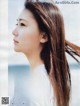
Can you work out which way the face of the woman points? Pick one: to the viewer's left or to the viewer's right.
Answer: to the viewer's left

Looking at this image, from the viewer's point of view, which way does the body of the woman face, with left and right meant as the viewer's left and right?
facing to the left of the viewer
